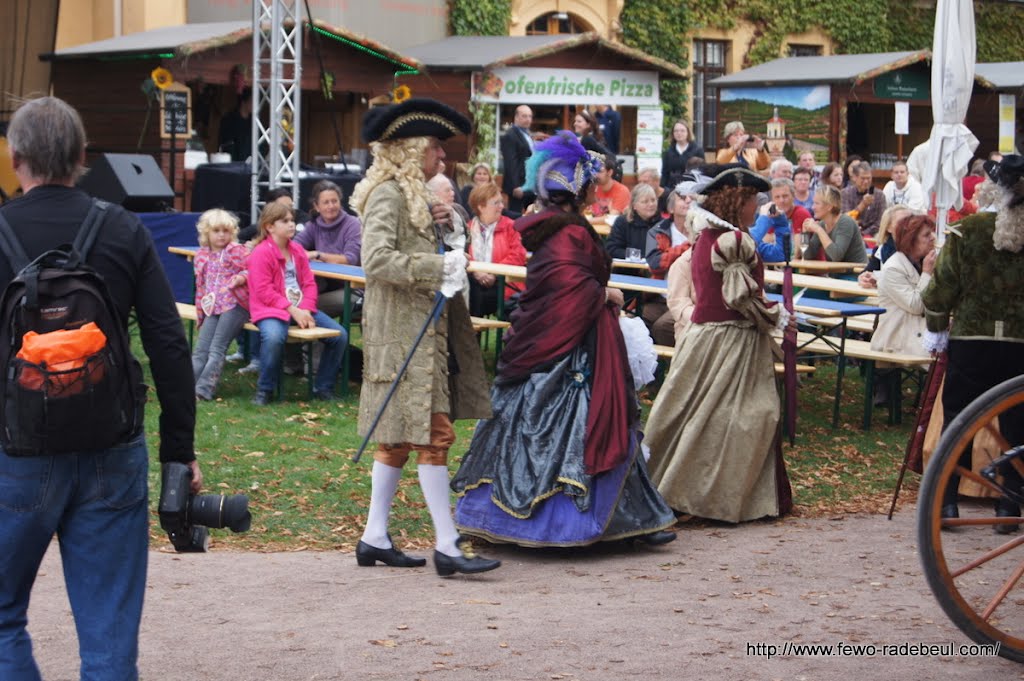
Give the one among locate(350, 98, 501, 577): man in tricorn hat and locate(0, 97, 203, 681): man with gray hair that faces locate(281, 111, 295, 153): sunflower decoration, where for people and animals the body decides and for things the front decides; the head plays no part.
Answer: the man with gray hair

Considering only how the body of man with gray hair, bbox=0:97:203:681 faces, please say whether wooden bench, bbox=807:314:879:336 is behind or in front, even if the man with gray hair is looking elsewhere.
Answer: in front

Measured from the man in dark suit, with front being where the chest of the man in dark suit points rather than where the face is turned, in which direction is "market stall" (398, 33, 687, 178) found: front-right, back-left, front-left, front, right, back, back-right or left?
back-left

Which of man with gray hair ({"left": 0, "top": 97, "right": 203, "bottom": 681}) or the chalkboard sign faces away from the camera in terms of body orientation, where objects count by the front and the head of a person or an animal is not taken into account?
the man with gray hair

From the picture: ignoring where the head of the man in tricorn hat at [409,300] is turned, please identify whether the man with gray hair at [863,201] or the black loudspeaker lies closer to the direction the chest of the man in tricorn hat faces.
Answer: the man with gray hair

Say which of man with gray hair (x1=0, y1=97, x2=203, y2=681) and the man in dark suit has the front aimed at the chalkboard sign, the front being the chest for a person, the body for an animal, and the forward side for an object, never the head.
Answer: the man with gray hair

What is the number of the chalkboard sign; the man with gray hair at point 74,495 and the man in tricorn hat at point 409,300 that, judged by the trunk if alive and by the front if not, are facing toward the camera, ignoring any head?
1

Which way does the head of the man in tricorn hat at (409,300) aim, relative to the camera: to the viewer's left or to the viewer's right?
to the viewer's right

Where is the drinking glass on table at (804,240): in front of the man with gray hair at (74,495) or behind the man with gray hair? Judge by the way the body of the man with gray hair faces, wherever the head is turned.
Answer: in front

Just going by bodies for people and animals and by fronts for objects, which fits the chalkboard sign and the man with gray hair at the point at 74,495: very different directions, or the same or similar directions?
very different directions

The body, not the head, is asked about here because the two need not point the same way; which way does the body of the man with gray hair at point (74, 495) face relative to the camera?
away from the camera

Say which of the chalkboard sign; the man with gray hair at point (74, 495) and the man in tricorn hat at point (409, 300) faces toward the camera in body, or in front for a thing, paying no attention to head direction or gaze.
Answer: the chalkboard sign

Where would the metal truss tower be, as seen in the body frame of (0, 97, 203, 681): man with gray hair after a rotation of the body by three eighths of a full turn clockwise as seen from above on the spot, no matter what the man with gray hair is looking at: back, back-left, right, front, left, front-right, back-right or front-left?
back-left

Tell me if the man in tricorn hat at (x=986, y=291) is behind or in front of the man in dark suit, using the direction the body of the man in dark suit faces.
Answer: in front

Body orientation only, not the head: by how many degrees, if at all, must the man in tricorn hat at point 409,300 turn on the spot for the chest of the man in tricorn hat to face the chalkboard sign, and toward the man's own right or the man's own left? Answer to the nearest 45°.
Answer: approximately 90° to the man's own left

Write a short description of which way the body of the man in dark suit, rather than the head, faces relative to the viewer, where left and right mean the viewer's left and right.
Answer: facing the viewer and to the right of the viewer

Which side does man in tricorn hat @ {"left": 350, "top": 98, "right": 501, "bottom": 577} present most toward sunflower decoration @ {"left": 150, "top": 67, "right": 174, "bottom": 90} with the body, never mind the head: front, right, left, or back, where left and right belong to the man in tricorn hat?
left
